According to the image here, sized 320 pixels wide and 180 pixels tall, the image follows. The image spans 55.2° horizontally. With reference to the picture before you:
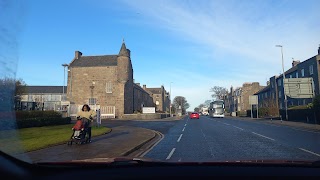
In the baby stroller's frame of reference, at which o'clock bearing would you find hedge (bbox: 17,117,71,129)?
The hedge is roughly at 4 o'clock from the baby stroller.

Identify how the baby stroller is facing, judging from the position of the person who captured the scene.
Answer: facing the viewer and to the left of the viewer
